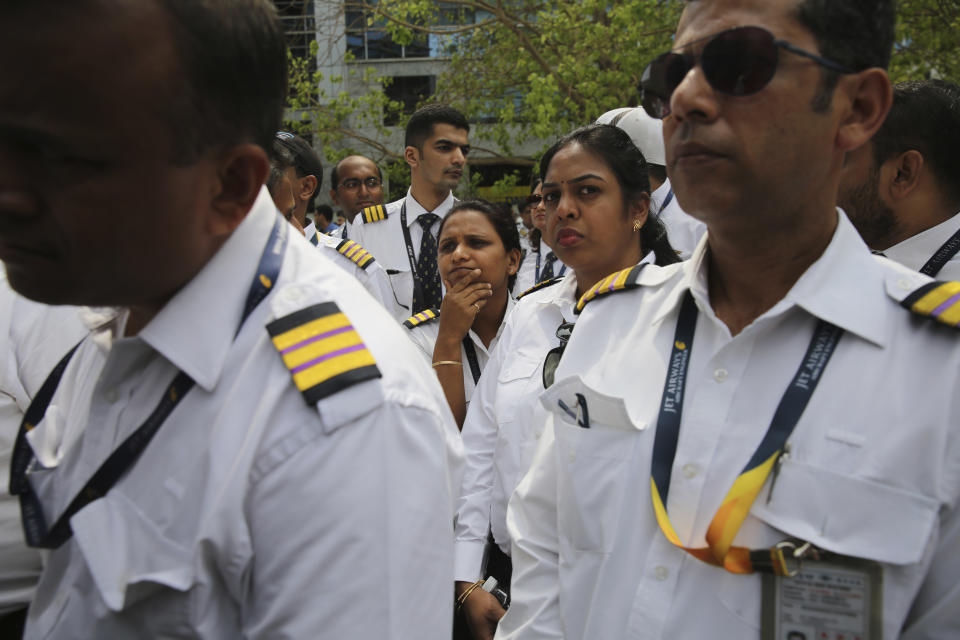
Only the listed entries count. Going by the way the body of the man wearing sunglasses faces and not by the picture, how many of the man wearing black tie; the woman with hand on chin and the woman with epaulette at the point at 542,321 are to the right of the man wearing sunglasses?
3

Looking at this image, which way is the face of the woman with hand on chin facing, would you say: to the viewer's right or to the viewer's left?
to the viewer's left

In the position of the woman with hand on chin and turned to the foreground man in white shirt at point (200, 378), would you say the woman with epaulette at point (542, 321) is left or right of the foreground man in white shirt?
left

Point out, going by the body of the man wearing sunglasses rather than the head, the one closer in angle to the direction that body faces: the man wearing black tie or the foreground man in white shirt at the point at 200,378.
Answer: the foreground man in white shirt

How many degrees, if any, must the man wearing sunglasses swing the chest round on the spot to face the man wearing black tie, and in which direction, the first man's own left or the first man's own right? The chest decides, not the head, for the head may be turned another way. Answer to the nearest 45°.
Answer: approximately 90° to the first man's own right

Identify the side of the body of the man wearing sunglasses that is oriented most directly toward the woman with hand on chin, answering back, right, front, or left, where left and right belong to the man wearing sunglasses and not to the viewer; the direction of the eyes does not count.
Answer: right

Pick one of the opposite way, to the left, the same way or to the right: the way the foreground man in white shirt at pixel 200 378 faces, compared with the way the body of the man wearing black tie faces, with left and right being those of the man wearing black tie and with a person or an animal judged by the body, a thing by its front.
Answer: to the right

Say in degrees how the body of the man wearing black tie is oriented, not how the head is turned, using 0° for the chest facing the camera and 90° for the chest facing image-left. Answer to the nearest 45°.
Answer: approximately 315°

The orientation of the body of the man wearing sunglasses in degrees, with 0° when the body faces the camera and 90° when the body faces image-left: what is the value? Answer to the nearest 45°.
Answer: approximately 45°

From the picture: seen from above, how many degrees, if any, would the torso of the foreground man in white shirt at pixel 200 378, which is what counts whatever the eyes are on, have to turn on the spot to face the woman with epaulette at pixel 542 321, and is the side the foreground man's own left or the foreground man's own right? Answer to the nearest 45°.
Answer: approximately 180°

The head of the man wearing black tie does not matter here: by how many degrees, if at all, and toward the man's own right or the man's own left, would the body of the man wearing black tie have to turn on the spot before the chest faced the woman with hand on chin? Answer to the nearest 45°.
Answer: approximately 45° to the man's own right
